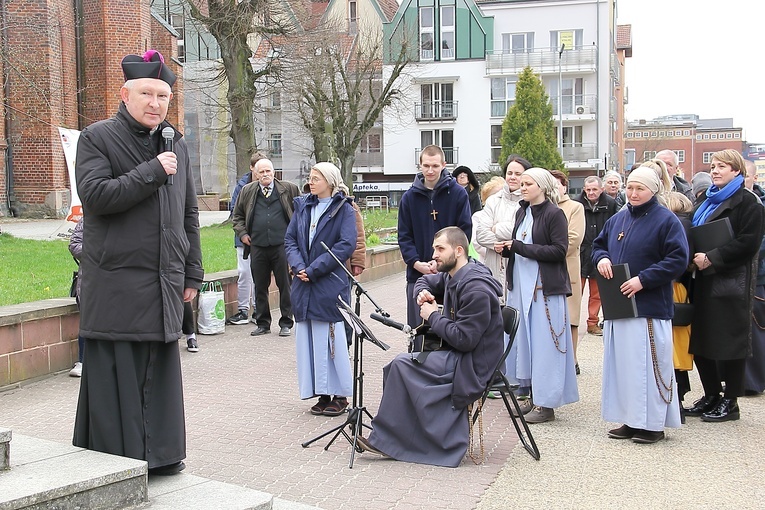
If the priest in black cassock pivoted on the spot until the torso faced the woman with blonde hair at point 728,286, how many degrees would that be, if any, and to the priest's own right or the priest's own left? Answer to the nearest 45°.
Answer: approximately 45° to the priest's own left

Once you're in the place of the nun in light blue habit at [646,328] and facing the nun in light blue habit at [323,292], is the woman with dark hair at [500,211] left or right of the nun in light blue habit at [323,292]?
right

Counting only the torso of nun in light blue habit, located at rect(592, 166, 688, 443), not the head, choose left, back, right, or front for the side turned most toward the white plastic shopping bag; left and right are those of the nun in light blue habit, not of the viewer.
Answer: right

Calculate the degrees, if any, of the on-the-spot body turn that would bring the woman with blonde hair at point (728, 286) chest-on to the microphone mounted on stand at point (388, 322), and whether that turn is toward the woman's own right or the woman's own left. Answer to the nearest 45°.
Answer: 0° — they already face it

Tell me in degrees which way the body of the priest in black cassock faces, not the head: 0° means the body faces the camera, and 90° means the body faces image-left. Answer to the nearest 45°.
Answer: approximately 315°

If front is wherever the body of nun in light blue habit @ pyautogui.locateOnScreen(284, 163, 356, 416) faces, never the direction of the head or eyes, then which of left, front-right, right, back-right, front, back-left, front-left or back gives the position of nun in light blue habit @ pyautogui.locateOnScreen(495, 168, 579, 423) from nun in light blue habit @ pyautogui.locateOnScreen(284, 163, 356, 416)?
back-left

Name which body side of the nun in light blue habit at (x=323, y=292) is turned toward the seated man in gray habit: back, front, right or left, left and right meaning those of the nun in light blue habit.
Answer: left

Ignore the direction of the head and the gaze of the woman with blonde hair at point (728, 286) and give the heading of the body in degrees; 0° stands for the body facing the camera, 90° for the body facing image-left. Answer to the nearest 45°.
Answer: approximately 45°

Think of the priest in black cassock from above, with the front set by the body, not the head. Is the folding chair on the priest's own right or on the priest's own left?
on the priest's own left

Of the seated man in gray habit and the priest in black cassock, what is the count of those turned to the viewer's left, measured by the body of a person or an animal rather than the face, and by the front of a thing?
1

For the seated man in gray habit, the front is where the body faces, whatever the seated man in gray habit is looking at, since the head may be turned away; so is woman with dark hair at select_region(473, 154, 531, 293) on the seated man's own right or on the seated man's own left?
on the seated man's own right

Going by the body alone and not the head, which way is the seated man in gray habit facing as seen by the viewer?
to the viewer's left
